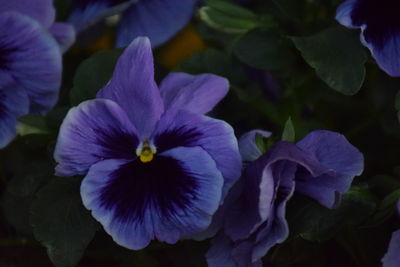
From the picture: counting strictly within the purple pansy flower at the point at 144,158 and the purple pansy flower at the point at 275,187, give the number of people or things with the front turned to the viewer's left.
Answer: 0

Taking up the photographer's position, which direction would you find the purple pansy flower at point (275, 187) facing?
facing the viewer and to the right of the viewer

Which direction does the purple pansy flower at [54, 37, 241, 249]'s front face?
toward the camera

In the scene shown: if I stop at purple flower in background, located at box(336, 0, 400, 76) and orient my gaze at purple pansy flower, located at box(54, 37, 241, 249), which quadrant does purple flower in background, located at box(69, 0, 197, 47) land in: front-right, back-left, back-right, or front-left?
front-right
